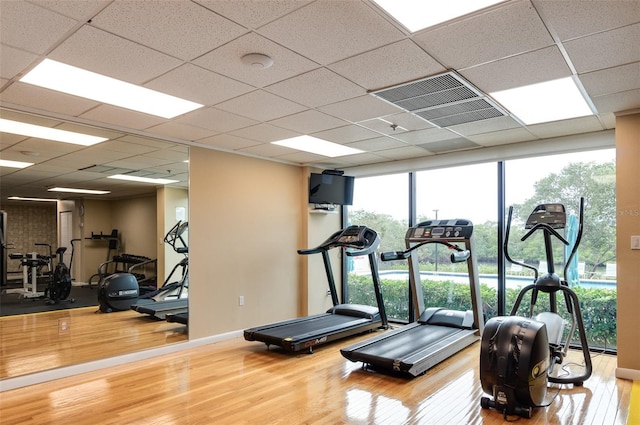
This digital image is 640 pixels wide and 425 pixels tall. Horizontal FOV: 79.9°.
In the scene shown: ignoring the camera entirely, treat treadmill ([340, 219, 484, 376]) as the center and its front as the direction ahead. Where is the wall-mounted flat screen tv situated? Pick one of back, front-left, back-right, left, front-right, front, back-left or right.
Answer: left

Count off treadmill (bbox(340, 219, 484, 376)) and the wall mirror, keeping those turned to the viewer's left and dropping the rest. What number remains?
0

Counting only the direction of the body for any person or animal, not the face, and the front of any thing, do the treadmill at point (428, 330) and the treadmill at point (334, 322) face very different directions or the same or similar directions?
same or similar directions

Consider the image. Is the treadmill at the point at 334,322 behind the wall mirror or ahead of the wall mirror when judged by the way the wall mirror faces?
ahead

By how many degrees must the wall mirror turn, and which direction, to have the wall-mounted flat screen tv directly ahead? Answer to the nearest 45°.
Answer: approximately 45° to its left

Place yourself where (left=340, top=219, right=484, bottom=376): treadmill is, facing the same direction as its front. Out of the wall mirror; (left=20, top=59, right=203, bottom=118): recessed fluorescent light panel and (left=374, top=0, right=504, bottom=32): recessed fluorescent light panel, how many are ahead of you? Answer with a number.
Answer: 0

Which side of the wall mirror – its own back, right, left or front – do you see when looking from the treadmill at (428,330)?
front

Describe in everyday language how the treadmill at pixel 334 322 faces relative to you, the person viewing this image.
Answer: facing away from the viewer and to the right of the viewer

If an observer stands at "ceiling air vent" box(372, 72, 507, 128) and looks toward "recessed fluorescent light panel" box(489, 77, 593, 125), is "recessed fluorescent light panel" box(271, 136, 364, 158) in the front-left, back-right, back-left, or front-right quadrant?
back-left

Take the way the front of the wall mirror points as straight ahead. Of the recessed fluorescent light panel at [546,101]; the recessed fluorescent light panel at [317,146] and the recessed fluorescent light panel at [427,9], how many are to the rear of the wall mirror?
0

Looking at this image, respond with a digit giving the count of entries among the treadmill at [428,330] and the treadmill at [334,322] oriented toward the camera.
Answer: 0

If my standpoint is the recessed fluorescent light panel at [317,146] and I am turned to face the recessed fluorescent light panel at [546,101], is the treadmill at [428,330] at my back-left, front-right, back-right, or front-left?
front-left

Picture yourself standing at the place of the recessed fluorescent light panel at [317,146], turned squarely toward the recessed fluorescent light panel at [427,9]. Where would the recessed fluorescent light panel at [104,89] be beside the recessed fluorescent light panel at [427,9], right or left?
right

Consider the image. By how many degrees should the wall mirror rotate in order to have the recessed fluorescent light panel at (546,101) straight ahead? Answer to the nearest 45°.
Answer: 0° — it already faces it

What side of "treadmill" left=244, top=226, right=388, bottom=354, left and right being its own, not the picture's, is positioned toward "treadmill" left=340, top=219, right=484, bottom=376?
right

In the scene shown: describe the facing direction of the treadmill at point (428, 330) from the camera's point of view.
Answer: facing away from the viewer and to the right of the viewer

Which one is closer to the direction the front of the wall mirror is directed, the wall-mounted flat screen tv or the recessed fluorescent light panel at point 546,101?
the recessed fluorescent light panel

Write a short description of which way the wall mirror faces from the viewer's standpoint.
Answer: facing the viewer and to the right of the viewer

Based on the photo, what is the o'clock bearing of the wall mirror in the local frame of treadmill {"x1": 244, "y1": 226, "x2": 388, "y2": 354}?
The wall mirror is roughly at 7 o'clock from the treadmill.
